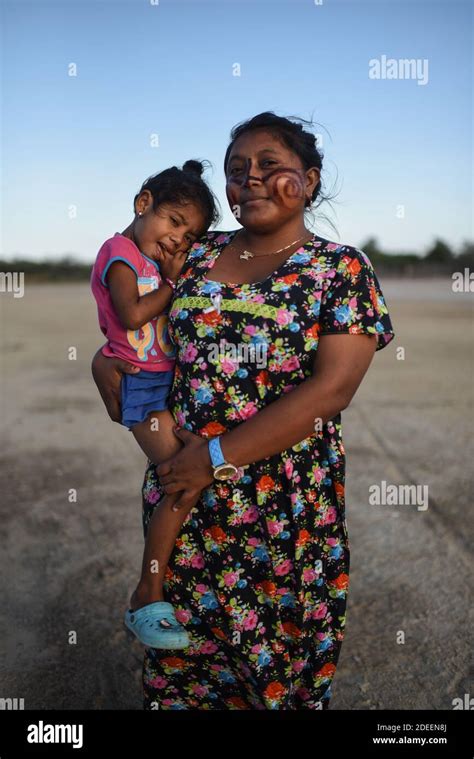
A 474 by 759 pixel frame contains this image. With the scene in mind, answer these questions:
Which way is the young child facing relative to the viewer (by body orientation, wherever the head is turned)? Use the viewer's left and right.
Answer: facing the viewer and to the right of the viewer

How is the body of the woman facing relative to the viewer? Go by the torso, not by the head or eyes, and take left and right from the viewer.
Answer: facing the viewer and to the left of the viewer
